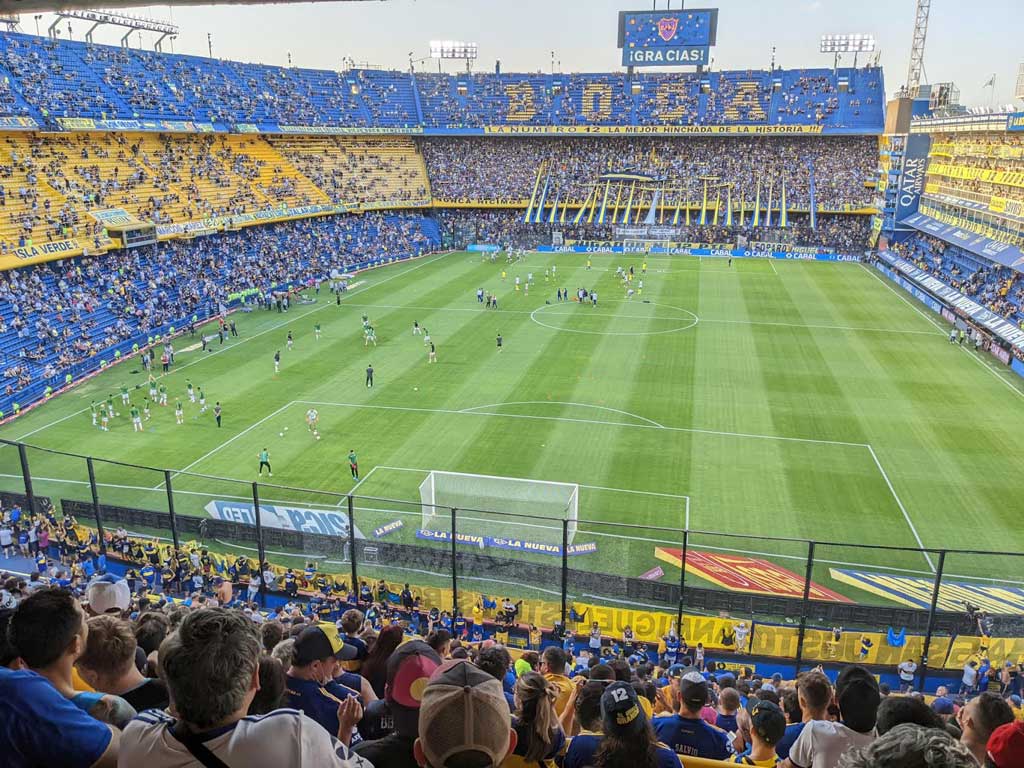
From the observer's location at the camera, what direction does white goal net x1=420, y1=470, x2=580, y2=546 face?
facing away from the viewer

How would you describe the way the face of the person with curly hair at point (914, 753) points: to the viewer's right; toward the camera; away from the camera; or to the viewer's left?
away from the camera

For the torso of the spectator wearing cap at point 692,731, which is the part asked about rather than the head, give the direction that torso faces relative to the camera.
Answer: away from the camera

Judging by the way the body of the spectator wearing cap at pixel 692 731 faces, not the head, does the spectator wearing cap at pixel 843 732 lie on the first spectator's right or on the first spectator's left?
on the first spectator's right

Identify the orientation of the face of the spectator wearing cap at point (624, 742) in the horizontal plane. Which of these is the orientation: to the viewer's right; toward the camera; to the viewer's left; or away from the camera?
away from the camera

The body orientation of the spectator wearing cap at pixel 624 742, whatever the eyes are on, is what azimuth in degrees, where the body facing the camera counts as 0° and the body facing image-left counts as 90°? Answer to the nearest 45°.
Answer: approximately 180°

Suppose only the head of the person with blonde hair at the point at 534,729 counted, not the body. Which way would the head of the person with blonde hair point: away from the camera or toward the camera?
away from the camera

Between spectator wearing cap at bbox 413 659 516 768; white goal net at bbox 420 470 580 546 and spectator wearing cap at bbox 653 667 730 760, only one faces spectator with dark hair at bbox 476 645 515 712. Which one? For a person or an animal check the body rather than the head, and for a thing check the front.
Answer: spectator wearing cap at bbox 413 659 516 768

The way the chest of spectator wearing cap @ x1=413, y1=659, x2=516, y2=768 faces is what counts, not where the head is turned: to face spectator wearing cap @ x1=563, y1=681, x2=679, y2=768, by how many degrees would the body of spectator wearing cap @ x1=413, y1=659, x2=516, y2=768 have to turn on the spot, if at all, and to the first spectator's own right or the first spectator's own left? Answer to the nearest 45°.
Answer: approximately 45° to the first spectator's own right

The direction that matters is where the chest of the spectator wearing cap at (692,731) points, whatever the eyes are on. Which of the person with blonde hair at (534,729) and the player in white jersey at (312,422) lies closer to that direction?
the player in white jersey

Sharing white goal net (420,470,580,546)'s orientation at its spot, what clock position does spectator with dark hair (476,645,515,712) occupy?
The spectator with dark hair is roughly at 6 o'clock from the white goal net.

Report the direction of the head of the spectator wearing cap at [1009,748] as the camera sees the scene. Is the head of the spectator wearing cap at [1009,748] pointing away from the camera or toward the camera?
away from the camera
